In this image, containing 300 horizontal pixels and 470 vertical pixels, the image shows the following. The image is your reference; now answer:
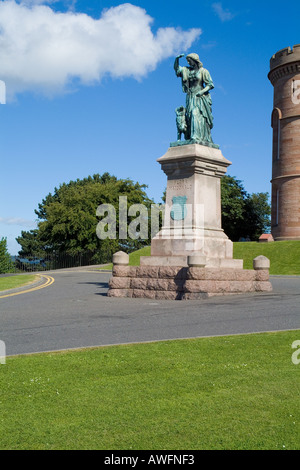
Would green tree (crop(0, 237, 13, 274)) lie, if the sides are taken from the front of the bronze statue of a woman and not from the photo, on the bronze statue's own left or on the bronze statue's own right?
on the bronze statue's own right

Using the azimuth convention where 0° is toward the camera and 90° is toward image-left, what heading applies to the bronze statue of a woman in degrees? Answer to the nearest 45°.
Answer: approximately 45°
